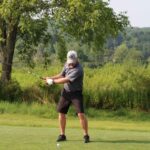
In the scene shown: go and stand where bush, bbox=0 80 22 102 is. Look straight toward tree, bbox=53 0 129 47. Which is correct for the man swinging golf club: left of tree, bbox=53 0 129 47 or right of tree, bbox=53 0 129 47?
right

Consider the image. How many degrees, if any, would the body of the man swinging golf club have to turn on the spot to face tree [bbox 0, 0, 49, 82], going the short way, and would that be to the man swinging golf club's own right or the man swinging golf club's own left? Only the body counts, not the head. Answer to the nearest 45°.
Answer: approximately 135° to the man swinging golf club's own right

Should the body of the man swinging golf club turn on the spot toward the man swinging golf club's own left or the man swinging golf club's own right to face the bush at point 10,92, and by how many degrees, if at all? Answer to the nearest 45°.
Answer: approximately 135° to the man swinging golf club's own right

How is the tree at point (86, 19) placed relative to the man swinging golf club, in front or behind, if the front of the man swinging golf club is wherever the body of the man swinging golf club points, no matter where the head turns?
behind

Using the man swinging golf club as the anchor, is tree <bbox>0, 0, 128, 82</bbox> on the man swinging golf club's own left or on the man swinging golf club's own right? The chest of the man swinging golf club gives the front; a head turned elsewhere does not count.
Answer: on the man swinging golf club's own right

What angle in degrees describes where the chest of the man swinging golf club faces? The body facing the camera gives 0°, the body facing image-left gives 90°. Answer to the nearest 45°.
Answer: approximately 45°
